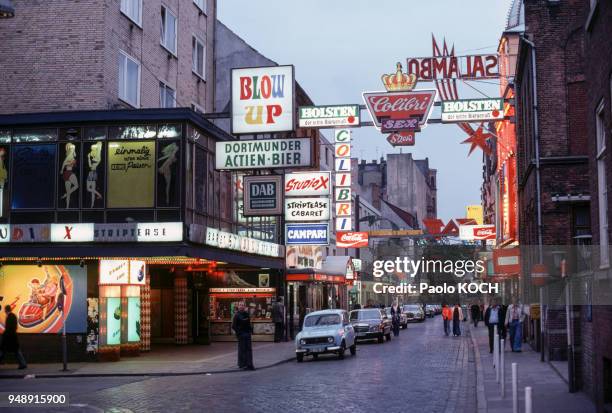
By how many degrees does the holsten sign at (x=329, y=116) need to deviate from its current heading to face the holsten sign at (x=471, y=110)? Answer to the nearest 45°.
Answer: approximately 90° to its left

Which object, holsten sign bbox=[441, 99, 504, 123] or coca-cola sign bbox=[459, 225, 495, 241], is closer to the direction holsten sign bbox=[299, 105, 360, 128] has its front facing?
the holsten sign

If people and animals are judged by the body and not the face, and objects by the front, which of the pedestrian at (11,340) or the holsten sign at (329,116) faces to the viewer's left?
the pedestrian

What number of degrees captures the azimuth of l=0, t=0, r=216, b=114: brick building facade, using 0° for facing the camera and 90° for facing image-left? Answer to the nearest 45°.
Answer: approximately 315°

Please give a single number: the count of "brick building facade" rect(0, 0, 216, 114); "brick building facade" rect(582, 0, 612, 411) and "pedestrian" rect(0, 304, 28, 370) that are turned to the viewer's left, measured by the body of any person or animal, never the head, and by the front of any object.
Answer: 2

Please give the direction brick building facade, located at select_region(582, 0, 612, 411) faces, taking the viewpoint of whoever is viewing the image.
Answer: facing to the left of the viewer

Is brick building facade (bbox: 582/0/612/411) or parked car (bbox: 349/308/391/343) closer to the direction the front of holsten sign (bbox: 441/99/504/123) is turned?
the brick building facade

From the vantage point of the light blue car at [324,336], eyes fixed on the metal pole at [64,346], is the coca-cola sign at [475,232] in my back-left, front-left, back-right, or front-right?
back-right

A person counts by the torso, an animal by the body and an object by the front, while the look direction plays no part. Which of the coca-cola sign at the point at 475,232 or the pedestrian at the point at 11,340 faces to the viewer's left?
the pedestrian

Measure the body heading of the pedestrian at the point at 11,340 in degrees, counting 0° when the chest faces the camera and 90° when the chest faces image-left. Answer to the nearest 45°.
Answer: approximately 90°
